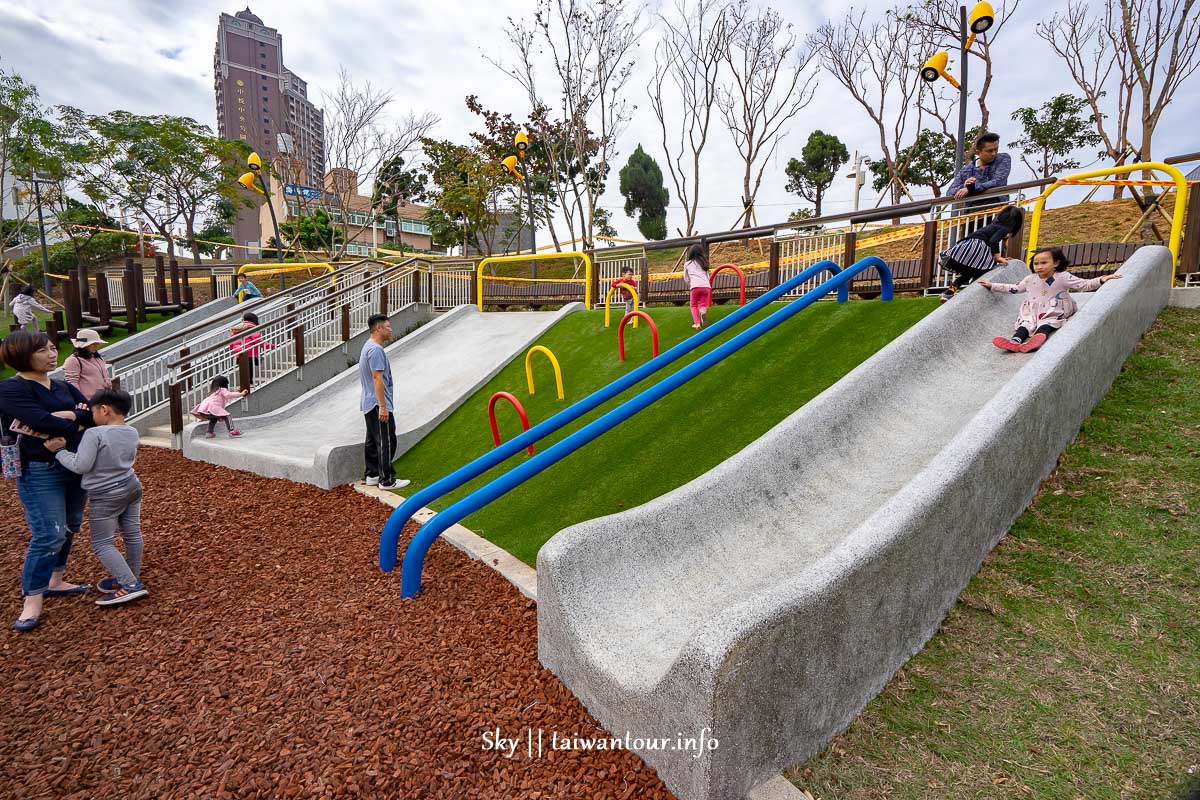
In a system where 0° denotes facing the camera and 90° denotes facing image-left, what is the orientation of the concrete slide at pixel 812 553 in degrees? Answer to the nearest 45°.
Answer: approximately 45°

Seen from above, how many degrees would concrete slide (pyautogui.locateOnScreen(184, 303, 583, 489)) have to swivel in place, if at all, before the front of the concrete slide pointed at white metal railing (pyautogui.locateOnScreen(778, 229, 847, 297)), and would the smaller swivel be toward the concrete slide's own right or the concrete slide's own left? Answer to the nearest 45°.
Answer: approximately 135° to the concrete slide's own left

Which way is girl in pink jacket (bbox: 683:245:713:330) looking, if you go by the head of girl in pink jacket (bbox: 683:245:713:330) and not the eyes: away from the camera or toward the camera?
away from the camera

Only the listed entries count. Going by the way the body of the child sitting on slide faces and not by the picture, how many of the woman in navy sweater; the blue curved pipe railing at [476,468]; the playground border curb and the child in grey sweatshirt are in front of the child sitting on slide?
4

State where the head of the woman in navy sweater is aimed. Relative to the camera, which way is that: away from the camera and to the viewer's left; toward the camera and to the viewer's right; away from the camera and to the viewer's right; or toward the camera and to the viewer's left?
toward the camera and to the viewer's right

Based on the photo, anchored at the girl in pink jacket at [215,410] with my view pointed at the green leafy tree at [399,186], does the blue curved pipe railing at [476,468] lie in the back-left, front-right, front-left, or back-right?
back-right

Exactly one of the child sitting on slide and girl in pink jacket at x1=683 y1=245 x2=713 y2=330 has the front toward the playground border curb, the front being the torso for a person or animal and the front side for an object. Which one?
the child sitting on slide

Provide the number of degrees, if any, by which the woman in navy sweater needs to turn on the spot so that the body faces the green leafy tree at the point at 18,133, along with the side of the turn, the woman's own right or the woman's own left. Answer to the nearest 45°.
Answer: approximately 135° to the woman's own left

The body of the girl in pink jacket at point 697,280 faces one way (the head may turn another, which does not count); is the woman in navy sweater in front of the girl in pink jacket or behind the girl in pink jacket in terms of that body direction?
behind

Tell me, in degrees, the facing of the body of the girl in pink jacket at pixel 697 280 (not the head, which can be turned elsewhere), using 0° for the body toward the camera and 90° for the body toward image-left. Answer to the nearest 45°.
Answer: approximately 180°
